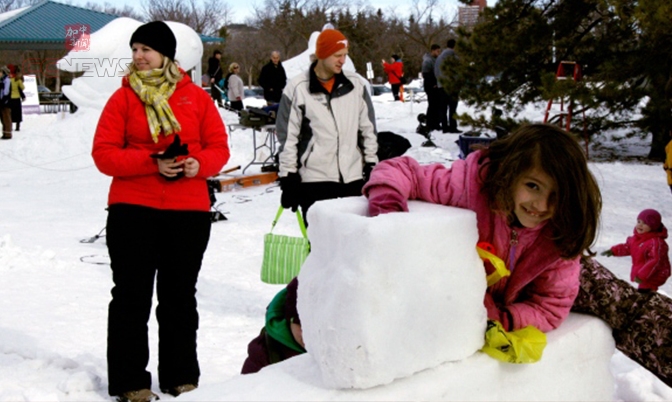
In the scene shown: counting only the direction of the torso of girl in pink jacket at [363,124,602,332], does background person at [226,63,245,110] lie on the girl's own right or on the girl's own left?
on the girl's own right

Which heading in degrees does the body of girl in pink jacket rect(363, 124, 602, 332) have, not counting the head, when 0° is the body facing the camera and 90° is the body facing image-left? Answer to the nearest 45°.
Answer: approximately 45°

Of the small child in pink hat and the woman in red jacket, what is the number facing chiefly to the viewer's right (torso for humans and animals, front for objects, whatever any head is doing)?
0

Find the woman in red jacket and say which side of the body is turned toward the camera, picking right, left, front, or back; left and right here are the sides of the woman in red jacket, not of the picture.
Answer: front

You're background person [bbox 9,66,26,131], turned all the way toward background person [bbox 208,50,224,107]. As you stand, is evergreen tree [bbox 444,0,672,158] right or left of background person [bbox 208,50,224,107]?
right

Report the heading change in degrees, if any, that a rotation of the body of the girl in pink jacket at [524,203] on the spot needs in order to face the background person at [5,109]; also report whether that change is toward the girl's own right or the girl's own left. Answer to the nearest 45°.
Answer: approximately 90° to the girl's own right

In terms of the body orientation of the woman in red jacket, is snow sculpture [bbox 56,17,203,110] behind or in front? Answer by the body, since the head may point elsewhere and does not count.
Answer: behind

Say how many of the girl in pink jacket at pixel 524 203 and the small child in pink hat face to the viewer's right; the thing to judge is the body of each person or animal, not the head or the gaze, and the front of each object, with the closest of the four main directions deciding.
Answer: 0

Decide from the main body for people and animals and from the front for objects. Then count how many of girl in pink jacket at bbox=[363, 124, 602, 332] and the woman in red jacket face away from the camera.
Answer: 0
